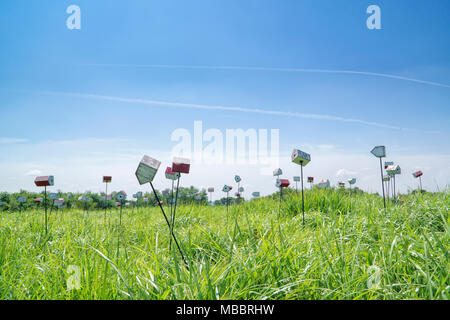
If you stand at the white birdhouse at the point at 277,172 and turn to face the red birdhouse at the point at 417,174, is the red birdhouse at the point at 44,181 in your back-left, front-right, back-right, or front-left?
back-right

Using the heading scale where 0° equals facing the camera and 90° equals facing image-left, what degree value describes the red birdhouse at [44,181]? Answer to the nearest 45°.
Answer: approximately 315°

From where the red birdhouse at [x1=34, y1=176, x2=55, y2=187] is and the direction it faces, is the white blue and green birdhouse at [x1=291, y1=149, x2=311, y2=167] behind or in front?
in front
